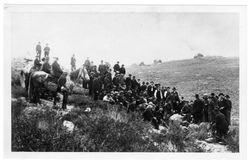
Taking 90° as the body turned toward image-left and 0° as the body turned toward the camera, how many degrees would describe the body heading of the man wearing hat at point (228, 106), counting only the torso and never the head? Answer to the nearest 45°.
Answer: approximately 90°

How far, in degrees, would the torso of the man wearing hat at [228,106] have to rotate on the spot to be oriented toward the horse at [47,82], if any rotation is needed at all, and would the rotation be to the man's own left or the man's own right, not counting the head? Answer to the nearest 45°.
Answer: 0° — they already face it

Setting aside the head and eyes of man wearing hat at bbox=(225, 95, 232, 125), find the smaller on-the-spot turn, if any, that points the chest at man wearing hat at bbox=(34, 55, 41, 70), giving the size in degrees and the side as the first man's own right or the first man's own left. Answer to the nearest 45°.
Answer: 0° — they already face them
